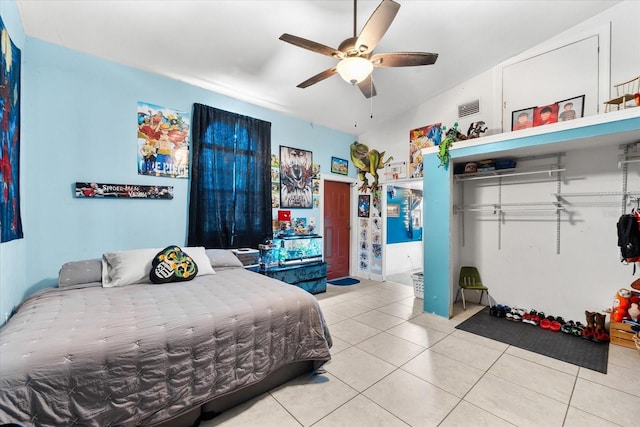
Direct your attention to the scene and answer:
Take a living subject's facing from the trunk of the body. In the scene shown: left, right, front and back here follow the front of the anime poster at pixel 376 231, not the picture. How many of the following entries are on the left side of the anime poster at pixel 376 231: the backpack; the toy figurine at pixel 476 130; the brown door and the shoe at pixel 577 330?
3

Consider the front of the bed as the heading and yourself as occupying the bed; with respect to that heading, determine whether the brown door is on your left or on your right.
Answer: on your left

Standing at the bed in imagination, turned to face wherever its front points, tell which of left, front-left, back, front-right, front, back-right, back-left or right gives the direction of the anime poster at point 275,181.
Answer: left

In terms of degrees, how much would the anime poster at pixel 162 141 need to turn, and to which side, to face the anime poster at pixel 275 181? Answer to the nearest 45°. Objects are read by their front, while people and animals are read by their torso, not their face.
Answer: approximately 45° to its left

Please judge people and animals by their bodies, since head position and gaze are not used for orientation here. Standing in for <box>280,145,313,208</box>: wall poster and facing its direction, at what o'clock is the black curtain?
The black curtain is roughly at 3 o'clock from the wall poster.

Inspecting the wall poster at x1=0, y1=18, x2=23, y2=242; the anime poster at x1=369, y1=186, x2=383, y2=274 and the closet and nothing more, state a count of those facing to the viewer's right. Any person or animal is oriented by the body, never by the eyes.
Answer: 1

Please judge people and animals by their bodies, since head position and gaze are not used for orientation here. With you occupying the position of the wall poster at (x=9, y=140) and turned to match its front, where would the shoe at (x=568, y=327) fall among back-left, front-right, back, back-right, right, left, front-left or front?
front-right

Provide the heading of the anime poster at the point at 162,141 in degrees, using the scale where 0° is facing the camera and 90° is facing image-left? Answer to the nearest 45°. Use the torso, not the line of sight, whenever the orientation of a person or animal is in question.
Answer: approximately 315°

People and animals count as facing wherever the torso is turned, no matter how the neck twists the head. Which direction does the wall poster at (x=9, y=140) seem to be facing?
to the viewer's right

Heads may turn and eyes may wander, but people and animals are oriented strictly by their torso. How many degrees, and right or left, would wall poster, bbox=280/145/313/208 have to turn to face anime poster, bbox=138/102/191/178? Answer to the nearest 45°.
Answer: approximately 90° to its right

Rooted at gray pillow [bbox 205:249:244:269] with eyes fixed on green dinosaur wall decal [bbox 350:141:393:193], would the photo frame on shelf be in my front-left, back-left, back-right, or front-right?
front-right

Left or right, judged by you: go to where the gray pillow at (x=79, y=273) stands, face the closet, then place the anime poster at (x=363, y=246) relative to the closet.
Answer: left

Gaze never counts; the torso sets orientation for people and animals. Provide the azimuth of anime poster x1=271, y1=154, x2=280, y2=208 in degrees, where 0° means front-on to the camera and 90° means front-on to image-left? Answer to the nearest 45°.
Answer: approximately 315°

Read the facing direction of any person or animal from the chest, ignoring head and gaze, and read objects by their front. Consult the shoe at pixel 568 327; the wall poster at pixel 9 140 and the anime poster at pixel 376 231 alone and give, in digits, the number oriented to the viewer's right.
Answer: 1
